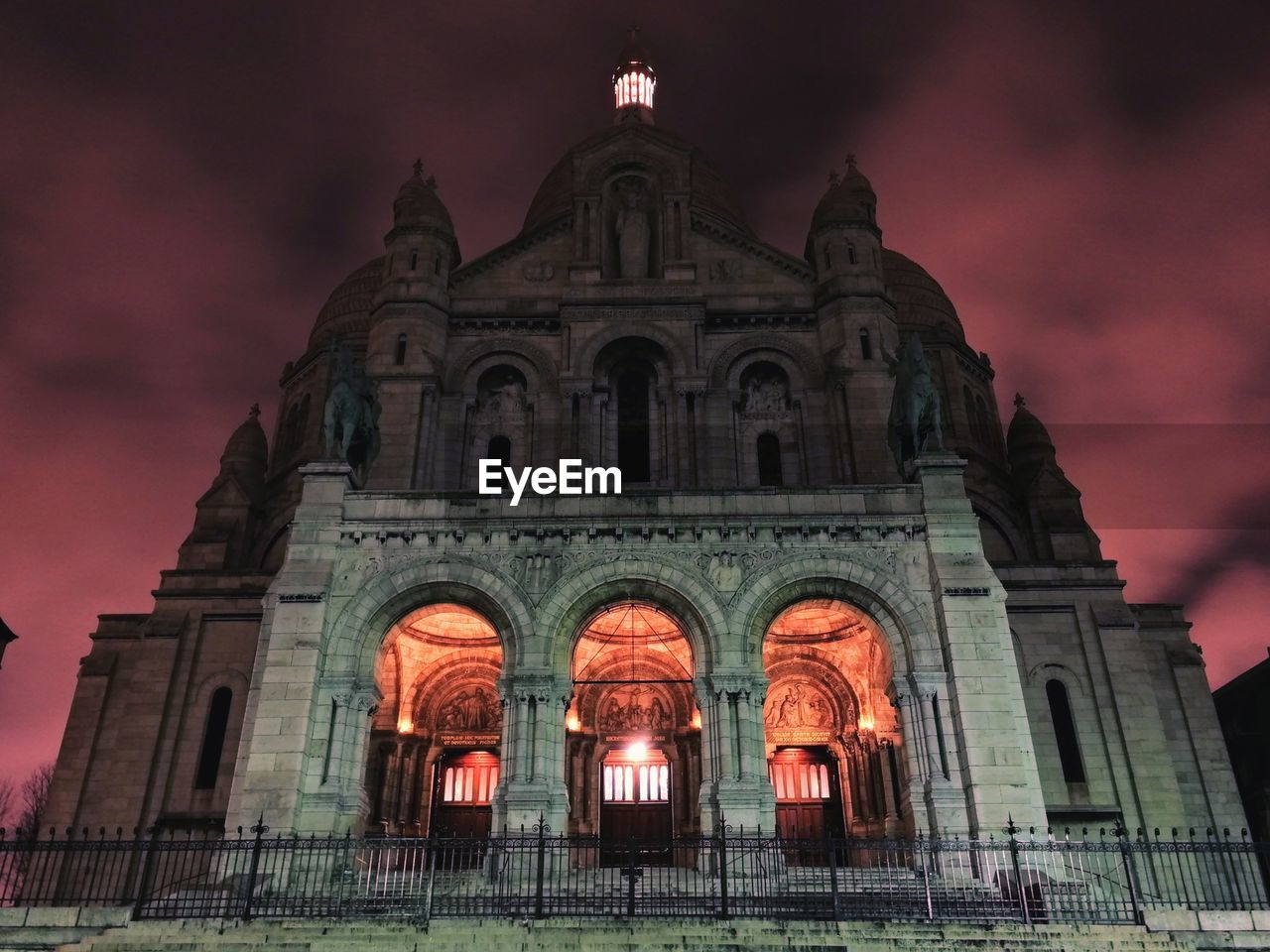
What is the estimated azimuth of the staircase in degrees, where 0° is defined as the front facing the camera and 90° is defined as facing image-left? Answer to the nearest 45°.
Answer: approximately 0°

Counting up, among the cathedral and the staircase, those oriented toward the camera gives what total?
2

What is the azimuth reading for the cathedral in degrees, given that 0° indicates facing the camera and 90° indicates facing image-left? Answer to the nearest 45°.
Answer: approximately 0°
